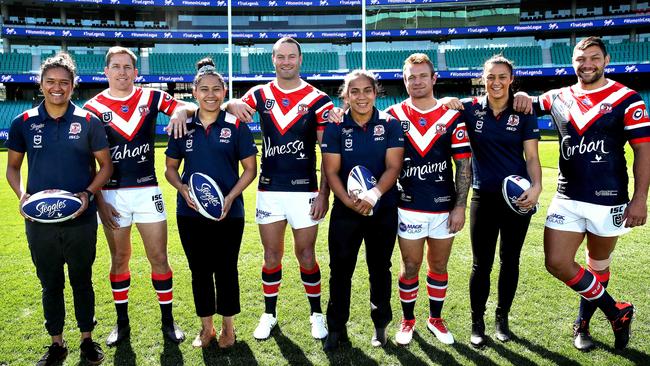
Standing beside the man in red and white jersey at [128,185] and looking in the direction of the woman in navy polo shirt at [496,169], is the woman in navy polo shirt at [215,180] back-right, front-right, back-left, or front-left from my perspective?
front-right

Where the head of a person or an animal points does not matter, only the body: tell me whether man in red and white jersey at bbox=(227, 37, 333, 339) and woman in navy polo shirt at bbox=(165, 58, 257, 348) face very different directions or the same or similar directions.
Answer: same or similar directions

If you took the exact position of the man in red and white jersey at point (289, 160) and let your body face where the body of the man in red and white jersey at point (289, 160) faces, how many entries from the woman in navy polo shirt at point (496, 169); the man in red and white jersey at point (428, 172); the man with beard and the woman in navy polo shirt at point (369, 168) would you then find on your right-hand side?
0

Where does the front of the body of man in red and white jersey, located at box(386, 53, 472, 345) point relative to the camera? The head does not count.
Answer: toward the camera

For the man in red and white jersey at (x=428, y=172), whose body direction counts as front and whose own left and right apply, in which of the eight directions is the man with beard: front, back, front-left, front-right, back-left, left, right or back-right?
left

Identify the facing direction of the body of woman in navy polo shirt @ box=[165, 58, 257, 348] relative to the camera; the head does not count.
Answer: toward the camera

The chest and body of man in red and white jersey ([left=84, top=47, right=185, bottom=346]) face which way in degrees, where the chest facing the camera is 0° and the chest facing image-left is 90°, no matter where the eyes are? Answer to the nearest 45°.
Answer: approximately 0°

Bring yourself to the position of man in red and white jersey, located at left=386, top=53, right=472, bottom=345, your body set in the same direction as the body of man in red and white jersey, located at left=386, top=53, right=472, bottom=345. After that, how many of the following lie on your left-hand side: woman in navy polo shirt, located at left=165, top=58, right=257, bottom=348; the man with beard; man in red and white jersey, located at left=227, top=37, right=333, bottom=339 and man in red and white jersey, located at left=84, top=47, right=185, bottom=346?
1

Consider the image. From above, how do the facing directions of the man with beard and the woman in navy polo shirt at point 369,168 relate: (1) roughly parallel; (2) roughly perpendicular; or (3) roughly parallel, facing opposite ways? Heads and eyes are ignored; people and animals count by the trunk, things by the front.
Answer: roughly parallel

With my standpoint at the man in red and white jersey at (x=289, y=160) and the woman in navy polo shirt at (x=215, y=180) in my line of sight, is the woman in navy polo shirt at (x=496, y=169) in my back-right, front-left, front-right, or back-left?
back-left

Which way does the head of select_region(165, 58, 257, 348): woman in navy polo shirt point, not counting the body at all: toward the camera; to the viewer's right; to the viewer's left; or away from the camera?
toward the camera

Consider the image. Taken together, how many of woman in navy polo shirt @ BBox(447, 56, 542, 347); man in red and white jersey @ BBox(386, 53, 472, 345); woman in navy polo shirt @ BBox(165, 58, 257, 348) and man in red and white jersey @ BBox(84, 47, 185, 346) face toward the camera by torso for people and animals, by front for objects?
4

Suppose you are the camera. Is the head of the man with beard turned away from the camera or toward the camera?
toward the camera

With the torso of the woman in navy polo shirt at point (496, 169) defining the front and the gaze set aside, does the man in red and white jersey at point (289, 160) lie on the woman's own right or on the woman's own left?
on the woman's own right

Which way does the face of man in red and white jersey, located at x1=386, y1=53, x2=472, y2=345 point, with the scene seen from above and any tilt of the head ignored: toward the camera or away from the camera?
toward the camera

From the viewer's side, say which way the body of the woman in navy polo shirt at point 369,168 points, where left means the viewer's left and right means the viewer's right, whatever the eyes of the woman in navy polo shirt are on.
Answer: facing the viewer

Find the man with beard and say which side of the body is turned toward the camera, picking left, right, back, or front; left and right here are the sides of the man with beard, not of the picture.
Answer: front

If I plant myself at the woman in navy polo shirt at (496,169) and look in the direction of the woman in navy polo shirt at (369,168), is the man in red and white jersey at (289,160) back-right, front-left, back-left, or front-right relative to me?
front-right
